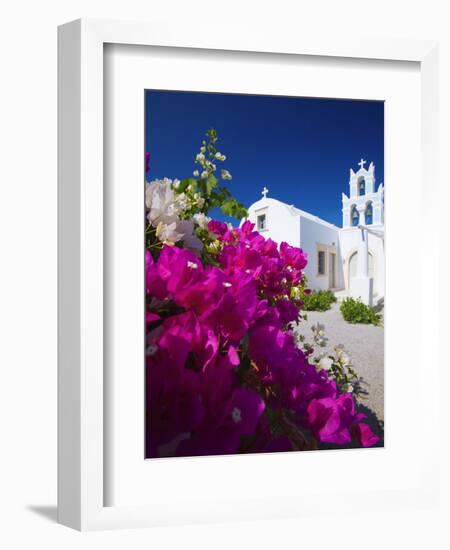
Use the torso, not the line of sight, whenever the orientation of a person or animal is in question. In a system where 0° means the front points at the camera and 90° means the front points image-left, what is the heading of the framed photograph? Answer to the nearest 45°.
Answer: approximately 315°
